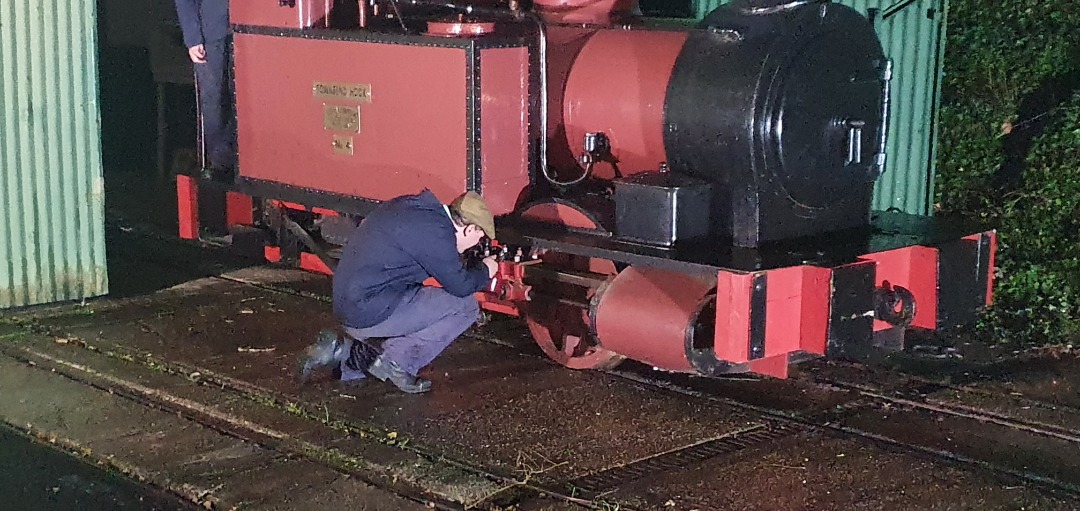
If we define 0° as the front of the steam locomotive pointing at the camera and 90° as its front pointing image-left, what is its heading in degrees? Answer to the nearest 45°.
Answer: approximately 315°

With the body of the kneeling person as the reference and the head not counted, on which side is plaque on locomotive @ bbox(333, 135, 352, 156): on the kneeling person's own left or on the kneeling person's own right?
on the kneeling person's own left

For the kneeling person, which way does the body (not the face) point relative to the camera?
to the viewer's right

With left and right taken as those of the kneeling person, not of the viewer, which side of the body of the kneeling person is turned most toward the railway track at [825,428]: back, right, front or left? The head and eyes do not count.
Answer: front
